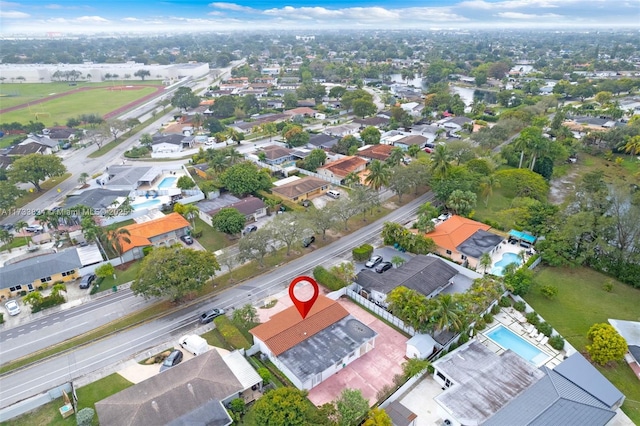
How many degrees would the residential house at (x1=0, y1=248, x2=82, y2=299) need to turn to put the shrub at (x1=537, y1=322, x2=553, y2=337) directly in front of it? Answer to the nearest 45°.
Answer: approximately 45° to its left

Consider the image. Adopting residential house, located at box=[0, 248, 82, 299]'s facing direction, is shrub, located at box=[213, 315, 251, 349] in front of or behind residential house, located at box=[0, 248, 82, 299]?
in front

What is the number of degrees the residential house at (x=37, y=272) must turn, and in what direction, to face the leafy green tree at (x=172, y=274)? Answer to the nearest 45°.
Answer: approximately 45° to its left

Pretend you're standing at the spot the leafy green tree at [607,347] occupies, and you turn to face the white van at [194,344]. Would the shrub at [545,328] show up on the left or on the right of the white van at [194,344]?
right

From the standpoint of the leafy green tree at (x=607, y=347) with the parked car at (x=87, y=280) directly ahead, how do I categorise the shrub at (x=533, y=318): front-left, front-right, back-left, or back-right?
front-right

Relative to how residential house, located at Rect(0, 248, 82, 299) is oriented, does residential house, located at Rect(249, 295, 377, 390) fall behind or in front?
in front

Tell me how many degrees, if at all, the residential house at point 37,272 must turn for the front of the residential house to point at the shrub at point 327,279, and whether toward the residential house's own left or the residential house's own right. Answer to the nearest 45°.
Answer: approximately 45° to the residential house's own left

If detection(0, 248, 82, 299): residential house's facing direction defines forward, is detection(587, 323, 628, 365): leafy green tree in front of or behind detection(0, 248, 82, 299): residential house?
in front

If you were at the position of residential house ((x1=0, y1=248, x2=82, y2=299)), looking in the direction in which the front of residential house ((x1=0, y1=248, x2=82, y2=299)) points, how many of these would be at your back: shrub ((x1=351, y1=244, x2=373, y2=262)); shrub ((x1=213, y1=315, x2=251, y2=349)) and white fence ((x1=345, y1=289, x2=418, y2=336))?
0

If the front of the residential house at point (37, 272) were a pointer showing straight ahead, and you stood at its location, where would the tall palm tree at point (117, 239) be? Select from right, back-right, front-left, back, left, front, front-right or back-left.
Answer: left

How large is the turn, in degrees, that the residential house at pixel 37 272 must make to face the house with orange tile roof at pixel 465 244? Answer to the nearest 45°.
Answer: approximately 45° to its left

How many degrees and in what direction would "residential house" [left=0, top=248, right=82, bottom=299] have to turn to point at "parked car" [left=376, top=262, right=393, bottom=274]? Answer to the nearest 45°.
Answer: approximately 45° to its left

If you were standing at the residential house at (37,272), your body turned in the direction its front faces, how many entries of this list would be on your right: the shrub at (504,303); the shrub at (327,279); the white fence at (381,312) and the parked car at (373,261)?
0

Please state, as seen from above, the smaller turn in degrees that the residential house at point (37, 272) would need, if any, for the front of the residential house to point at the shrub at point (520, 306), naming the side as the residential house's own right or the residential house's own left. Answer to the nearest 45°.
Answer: approximately 45° to the residential house's own left

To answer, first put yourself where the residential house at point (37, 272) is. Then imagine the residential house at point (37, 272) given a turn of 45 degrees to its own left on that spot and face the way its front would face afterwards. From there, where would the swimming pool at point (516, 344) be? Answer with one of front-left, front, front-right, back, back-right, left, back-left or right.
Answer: front

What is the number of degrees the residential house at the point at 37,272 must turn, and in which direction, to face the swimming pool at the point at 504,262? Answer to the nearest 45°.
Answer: approximately 45° to its left

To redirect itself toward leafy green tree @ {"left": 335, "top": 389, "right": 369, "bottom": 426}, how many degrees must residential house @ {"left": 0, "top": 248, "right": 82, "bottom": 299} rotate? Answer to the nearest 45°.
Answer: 0° — it already faces it

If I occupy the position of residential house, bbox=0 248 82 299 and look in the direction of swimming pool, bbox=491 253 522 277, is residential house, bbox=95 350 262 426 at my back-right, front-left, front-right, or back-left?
front-right

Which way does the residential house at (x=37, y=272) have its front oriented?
toward the camera

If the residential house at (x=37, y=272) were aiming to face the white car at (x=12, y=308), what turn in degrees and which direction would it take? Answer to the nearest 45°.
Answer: approximately 45° to its right

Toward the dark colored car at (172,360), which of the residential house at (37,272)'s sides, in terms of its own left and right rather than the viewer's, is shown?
front
